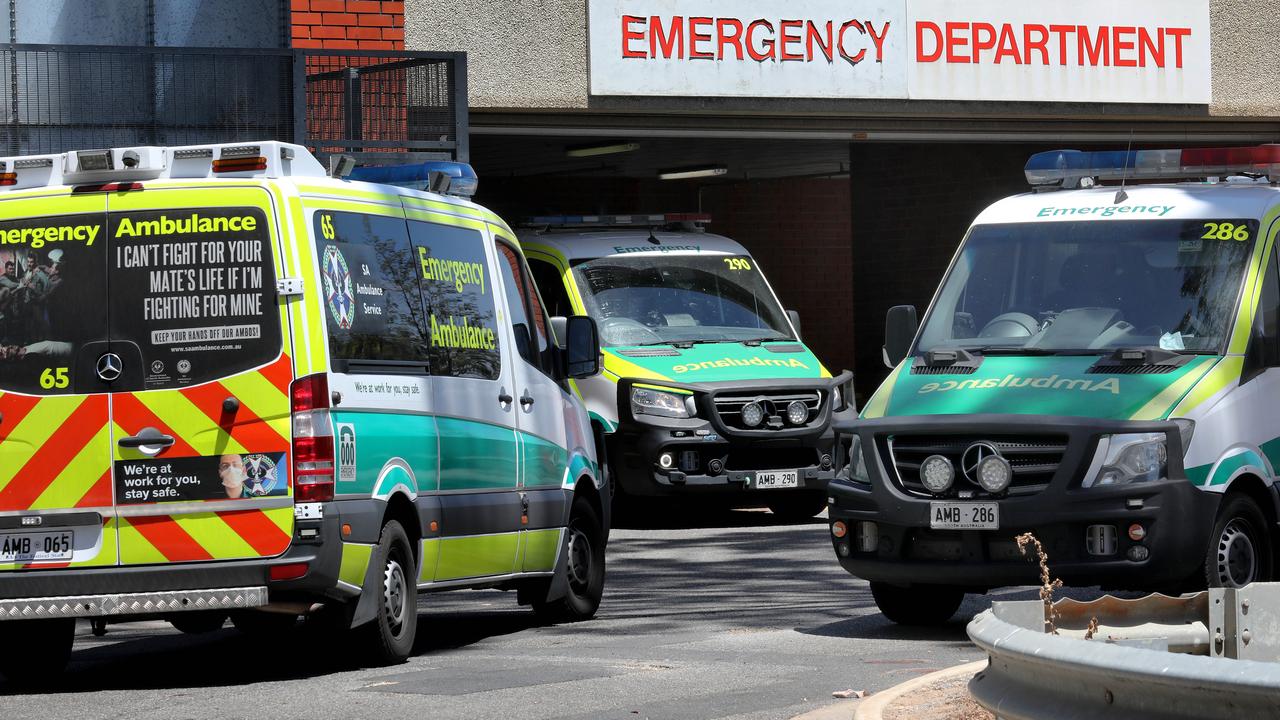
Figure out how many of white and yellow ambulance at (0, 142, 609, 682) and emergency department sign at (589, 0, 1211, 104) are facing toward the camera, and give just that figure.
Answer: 1

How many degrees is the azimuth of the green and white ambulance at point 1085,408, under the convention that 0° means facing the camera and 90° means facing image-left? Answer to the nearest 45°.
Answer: approximately 45°

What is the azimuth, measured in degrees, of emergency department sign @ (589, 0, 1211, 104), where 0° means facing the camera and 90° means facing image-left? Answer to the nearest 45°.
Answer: approximately 0°

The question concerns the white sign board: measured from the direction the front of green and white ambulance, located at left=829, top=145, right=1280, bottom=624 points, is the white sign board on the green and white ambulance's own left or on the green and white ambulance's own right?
on the green and white ambulance's own right

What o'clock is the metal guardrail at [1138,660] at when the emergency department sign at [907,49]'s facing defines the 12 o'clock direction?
The metal guardrail is roughly at 12 o'clock from the emergency department sign.

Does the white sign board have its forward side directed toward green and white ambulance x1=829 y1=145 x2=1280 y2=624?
yes

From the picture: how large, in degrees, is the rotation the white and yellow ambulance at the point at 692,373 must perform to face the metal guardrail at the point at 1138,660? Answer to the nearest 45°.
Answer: approximately 45° to its right

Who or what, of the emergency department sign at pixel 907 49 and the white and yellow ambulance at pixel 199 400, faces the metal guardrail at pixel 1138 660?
the emergency department sign
